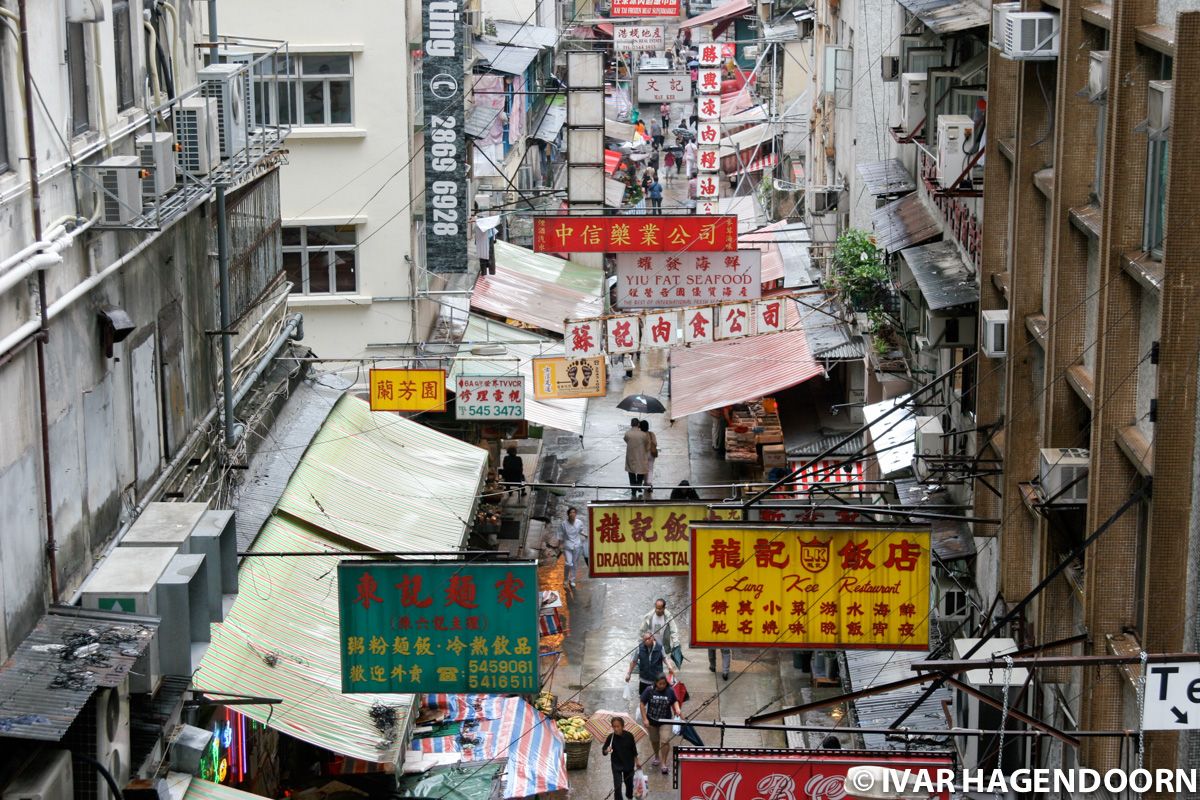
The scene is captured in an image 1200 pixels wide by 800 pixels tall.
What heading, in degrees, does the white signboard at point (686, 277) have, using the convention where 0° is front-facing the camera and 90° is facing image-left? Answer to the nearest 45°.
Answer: approximately 0°

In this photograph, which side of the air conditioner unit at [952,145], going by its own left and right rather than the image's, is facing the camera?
left

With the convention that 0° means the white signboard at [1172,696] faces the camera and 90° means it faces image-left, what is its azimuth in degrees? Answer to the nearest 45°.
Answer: approximately 0°

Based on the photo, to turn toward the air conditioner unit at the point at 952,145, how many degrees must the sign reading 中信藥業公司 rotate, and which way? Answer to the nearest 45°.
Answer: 0° — it already faces it
